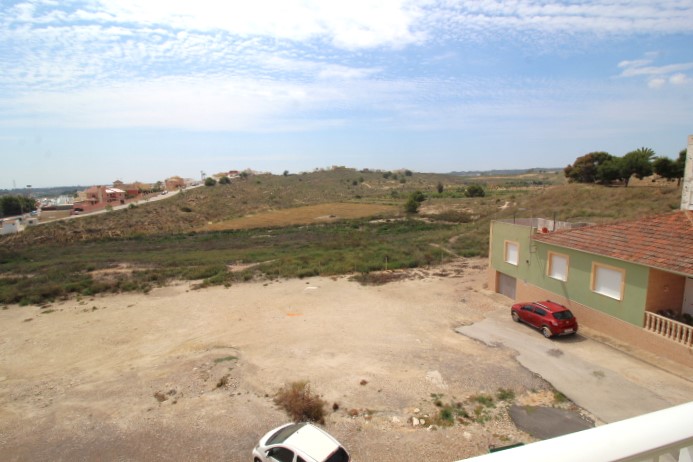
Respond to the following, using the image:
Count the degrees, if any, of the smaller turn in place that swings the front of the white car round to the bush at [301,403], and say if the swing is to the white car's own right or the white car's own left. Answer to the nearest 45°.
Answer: approximately 45° to the white car's own right

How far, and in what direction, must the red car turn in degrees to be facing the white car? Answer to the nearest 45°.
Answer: approximately 90° to its left

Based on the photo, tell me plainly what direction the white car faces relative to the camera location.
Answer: facing away from the viewer and to the left of the viewer

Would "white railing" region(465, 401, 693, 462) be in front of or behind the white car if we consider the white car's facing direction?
behind

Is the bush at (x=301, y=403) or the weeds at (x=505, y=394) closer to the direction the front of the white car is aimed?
the bush

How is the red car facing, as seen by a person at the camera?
facing away from the viewer and to the left of the viewer

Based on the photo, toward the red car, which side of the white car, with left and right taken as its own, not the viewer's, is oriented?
right

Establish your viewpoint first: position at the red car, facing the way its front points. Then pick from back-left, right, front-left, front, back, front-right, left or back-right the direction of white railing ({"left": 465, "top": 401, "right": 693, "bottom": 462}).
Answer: back-left
